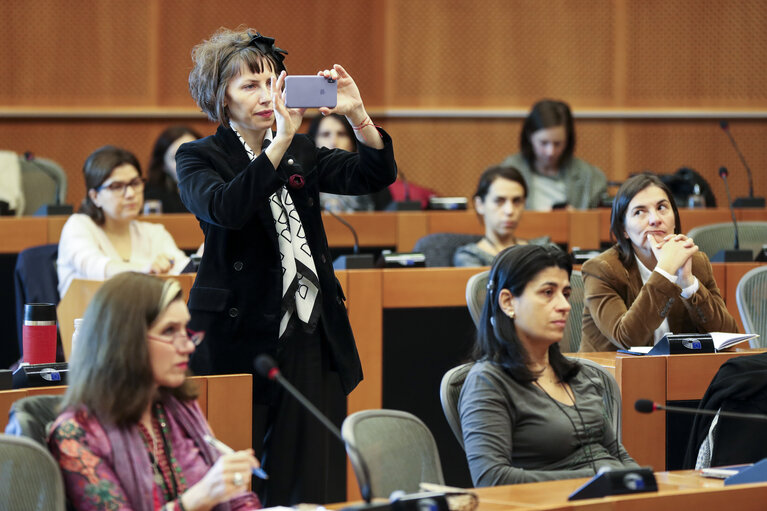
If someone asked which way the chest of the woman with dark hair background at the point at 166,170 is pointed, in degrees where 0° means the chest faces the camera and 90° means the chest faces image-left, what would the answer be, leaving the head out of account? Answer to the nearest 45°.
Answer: approximately 315°

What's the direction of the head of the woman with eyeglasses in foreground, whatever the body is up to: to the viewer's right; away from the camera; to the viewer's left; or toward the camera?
to the viewer's right

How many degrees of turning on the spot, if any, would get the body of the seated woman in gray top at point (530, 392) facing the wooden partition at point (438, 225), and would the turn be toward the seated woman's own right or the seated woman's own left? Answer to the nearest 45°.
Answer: approximately 135° to the seated woman's own left

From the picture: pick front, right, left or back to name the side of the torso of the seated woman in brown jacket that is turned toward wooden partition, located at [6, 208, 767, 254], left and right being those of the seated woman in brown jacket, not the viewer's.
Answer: back

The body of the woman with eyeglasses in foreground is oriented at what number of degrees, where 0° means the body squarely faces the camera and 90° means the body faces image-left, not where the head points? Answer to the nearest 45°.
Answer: approximately 315°

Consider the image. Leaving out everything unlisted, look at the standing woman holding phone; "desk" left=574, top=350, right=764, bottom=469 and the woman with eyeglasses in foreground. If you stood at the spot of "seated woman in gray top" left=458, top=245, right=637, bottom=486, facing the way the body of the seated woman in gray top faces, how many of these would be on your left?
1

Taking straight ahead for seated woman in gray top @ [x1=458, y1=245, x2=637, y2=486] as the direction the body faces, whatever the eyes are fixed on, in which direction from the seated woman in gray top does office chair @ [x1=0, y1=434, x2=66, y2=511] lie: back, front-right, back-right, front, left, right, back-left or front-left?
right

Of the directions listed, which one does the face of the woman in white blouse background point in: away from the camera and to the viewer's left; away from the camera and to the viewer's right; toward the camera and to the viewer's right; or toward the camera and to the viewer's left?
toward the camera and to the viewer's right

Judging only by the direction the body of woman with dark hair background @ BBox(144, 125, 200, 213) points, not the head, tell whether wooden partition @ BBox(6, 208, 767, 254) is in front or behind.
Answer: in front

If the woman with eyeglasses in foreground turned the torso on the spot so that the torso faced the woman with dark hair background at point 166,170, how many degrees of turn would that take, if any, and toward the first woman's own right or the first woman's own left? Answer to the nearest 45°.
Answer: approximately 135° to the first woman's own left
